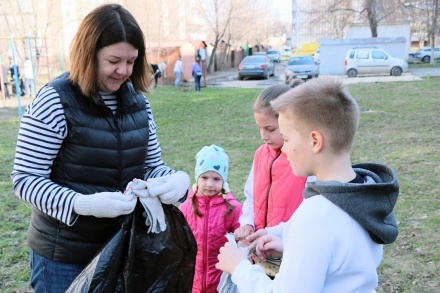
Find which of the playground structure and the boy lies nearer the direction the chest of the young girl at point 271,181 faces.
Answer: the boy

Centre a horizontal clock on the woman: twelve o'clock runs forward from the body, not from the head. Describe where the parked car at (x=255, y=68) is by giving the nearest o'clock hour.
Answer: The parked car is roughly at 8 o'clock from the woman.

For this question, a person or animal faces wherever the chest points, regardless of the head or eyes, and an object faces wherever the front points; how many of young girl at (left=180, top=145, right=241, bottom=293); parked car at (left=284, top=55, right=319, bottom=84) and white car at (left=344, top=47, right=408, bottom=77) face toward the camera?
2

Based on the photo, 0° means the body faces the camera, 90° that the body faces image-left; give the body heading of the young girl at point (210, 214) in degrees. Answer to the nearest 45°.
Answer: approximately 0°

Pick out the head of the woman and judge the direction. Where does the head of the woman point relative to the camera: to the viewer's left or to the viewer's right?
to the viewer's right

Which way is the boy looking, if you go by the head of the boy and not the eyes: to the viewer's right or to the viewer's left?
to the viewer's left

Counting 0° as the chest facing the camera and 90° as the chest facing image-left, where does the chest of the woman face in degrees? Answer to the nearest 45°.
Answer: approximately 315°

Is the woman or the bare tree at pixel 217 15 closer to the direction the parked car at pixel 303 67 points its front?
the woman

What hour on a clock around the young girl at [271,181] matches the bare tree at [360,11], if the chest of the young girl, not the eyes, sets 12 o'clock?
The bare tree is roughly at 5 o'clock from the young girl.

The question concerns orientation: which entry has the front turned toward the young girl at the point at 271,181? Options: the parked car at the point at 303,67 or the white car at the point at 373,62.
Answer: the parked car
